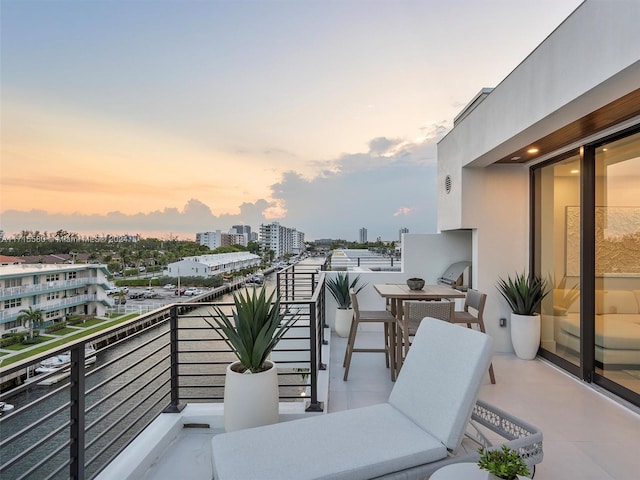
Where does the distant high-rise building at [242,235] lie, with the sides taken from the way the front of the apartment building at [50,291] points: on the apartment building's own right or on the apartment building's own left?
on the apartment building's own left

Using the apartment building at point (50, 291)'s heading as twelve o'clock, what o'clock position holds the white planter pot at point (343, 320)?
The white planter pot is roughly at 1 o'clock from the apartment building.

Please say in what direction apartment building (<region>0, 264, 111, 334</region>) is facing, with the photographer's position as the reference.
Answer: facing the viewer and to the right of the viewer

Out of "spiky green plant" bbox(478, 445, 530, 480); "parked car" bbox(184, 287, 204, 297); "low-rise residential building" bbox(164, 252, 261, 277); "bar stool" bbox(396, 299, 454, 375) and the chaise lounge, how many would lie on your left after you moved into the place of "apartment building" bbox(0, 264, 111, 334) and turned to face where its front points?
2

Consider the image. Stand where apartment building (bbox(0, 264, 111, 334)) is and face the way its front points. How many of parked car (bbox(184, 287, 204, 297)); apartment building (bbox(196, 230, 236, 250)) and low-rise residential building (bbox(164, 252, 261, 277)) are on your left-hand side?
3

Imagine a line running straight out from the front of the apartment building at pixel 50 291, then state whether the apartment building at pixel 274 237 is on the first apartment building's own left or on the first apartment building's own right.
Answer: on the first apartment building's own left

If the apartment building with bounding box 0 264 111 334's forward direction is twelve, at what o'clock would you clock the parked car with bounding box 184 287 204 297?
The parked car is roughly at 9 o'clock from the apartment building.

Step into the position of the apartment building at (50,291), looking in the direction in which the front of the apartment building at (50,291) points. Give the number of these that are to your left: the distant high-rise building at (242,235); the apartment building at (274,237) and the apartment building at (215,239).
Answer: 3

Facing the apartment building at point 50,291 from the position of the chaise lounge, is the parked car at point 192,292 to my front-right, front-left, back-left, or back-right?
front-right

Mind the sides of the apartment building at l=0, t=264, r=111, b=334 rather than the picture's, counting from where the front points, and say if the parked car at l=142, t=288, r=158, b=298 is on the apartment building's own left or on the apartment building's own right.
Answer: on the apartment building's own left

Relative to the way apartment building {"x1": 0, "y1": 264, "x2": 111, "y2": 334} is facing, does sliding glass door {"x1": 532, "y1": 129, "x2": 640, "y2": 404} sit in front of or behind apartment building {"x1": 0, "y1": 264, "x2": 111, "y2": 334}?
in front

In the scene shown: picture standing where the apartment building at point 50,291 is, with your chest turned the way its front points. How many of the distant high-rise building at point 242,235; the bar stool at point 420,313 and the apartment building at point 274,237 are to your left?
2

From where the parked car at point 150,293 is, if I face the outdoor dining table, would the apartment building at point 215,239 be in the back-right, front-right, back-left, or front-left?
back-left

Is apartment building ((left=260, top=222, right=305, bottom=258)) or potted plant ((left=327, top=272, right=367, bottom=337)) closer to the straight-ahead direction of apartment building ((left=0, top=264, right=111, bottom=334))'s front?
the potted plant

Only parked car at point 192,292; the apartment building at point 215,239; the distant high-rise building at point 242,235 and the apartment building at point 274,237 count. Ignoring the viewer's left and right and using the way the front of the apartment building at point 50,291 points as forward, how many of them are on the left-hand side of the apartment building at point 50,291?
4

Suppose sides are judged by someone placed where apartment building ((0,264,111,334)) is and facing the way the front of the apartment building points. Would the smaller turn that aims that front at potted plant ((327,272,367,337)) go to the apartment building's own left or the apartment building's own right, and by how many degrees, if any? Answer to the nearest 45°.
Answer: approximately 45° to the apartment building's own right

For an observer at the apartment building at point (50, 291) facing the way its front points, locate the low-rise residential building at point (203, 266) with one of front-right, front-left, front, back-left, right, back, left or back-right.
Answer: left
